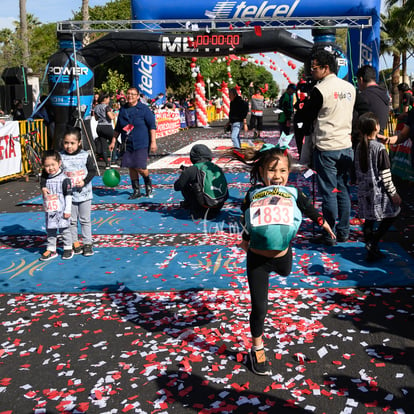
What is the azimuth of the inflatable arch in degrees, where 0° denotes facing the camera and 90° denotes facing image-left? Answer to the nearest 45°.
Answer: approximately 0°

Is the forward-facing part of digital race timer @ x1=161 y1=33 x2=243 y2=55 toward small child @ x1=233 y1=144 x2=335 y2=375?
yes

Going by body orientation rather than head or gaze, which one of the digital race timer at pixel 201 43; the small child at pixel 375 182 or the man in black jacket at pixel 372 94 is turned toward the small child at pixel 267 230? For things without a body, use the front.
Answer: the digital race timer
